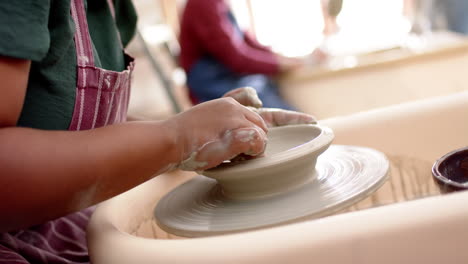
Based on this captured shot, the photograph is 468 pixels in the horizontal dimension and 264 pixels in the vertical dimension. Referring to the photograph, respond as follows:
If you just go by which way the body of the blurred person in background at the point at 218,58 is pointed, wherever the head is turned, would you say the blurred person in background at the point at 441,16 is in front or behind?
in front

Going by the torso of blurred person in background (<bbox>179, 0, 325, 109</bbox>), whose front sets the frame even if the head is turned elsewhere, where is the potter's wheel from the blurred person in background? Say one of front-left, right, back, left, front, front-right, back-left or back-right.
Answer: right

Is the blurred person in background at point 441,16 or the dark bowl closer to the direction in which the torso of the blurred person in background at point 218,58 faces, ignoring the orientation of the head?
the blurred person in background

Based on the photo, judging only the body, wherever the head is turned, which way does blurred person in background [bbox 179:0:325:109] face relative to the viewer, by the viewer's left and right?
facing to the right of the viewer

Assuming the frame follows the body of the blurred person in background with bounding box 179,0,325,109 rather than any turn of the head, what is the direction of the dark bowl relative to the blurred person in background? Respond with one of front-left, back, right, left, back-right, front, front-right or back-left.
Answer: right

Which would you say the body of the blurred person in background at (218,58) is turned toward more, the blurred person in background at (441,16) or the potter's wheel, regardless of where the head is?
the blurred person in background
